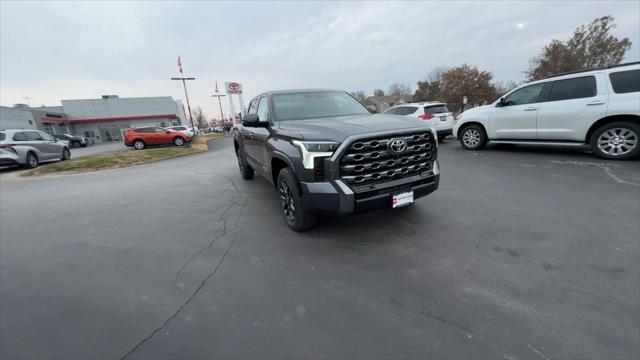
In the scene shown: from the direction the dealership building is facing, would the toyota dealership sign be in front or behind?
in front

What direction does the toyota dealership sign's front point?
toward the camera

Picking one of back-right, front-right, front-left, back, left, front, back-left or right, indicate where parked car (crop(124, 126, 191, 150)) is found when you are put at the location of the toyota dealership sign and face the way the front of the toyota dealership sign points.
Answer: front-right

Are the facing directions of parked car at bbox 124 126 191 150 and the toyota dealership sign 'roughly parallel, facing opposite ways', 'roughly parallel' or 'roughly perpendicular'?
roughly perpendicular

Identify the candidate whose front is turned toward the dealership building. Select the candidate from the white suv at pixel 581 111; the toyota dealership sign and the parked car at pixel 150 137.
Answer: the white suv

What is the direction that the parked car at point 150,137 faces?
to the viewer's right

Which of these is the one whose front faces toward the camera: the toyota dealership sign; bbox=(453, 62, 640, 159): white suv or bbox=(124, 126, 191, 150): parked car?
the toyota dealership sign

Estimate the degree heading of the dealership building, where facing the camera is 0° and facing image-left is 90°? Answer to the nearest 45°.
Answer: approximately 315°

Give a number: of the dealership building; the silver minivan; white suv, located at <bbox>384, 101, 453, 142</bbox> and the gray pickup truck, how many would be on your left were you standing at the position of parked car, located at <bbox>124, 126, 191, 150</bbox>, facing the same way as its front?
1

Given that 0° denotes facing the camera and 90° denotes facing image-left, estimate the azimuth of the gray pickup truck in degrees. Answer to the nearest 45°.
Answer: approximately 315°

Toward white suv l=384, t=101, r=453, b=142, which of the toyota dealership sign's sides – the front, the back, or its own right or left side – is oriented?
front

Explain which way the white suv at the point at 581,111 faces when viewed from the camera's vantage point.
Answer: facing to the left of the viewer

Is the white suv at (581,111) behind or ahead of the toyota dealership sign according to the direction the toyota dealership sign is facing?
ahead

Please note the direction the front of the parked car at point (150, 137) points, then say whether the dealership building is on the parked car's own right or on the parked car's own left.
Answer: on the parked car's own left

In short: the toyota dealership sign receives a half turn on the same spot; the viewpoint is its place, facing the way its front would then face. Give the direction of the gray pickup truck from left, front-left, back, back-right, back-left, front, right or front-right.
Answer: back

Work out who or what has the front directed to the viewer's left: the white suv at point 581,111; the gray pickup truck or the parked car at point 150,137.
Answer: the white suv
